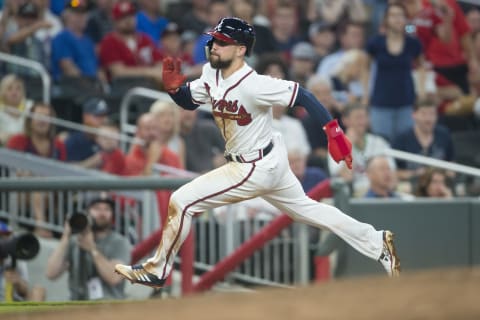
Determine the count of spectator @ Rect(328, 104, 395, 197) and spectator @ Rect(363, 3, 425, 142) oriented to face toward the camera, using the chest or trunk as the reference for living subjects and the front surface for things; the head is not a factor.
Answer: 2

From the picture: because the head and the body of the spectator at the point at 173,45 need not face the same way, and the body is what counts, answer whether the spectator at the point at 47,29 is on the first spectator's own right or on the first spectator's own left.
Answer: on the first spectator's own right

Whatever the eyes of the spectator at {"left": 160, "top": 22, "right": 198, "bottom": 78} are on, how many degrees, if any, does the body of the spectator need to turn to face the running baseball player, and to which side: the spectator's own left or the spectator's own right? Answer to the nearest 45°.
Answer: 0° — they already face them

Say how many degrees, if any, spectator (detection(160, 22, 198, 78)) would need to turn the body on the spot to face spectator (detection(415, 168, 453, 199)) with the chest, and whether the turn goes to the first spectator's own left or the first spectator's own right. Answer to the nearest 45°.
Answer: approximately 45° to the first spectator's own left

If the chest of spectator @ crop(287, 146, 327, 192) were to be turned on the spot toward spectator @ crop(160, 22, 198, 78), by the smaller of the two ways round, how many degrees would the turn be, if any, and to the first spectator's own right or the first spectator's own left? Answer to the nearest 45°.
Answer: approximately 90° to the first spectator's own right

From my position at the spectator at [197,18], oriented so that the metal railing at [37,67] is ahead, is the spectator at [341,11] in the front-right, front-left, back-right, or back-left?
back-left

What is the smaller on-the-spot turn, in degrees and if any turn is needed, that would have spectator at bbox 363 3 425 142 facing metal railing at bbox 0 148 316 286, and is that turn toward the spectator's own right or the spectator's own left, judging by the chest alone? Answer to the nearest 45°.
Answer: approximately 45° to the spectator's own right
